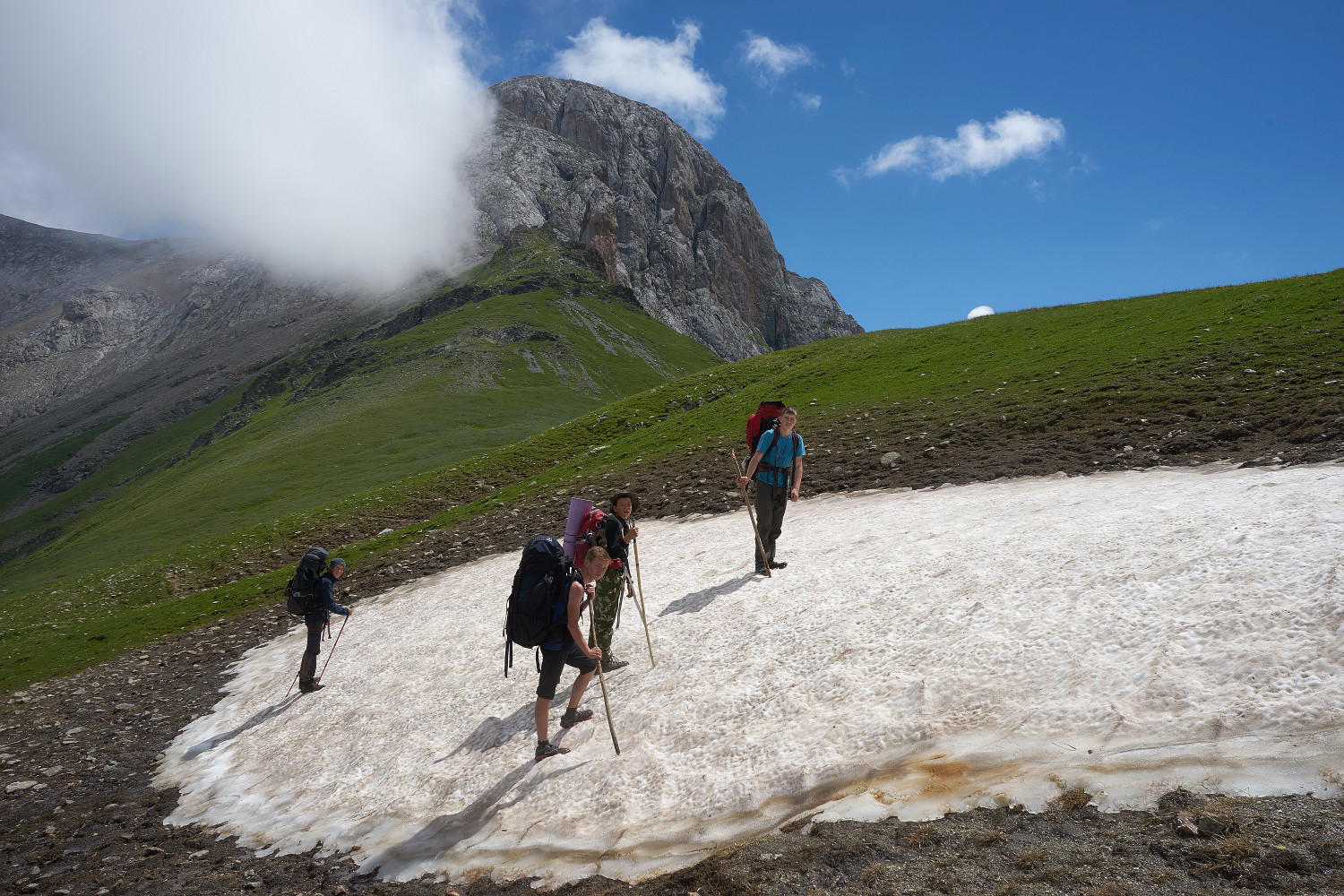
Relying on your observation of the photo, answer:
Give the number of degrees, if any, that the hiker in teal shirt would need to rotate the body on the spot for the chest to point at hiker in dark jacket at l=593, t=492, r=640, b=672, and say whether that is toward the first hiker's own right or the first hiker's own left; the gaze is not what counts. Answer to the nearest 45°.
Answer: approximately 90° to the first hiker's own right

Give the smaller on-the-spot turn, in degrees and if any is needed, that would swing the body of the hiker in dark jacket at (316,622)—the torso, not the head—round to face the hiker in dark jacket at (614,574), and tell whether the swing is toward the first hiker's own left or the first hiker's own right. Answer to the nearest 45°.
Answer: approximately 45° to the first hiker's own right

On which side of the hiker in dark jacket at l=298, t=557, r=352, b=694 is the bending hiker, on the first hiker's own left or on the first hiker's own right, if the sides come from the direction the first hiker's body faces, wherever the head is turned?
on the first hiker's own right

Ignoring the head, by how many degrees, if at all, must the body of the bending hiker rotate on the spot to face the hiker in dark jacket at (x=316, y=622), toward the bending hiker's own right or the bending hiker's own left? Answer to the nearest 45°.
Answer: approximately 135° to the bending hiker's own left

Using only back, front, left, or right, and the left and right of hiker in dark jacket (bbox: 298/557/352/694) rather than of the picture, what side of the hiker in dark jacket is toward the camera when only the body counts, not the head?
right

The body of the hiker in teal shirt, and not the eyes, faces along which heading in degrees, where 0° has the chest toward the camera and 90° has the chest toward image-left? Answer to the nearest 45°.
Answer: approximately 315°

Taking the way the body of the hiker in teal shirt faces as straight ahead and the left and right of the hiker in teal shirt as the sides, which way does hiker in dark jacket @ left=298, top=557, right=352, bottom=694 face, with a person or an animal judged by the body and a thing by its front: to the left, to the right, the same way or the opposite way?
to the left

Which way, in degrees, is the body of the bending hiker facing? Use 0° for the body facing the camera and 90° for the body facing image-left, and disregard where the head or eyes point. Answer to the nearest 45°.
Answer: approximately 270°

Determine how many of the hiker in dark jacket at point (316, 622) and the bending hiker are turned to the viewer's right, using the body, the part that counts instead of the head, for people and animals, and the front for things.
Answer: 2
